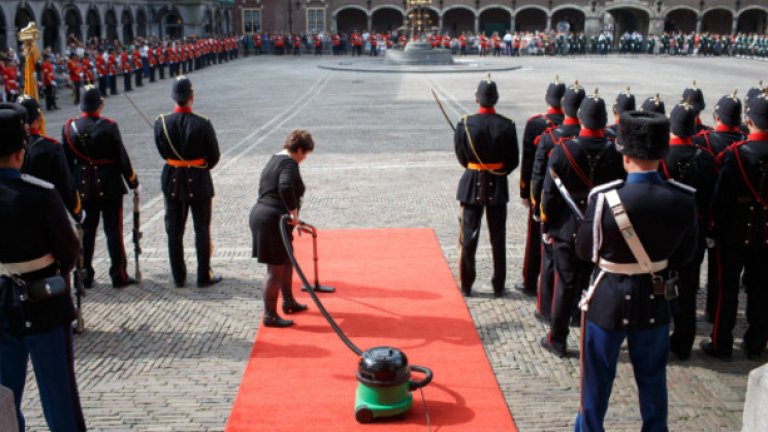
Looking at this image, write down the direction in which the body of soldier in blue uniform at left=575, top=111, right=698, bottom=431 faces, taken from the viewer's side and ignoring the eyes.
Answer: away from the camera

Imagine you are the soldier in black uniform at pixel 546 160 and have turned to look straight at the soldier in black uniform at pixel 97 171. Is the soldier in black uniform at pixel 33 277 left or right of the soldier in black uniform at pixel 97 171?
left

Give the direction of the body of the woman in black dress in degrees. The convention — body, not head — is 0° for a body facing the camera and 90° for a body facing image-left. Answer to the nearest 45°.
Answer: approximately 270°

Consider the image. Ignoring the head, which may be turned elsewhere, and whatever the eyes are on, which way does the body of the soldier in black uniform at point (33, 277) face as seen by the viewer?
away from the camera

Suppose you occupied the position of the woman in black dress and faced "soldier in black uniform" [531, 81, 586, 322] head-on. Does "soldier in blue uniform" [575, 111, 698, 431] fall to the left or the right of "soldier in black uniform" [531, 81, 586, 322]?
right

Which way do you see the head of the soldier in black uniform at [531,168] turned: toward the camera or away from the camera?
away from the camera

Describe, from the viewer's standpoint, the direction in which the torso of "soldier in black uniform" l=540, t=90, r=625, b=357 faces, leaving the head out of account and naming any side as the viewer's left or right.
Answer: facing away from the viewer

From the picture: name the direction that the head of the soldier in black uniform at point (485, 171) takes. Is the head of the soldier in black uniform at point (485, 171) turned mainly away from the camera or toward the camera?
away from the camera

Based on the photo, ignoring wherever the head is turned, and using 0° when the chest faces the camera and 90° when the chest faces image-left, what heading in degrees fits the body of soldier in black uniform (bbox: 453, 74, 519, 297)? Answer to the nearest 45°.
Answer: approximately 180°
